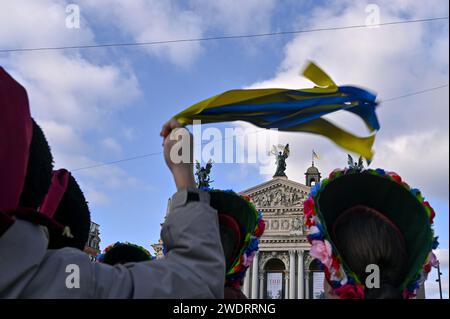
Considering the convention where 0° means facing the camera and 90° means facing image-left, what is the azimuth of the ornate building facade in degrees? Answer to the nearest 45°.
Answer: approximately 0°
